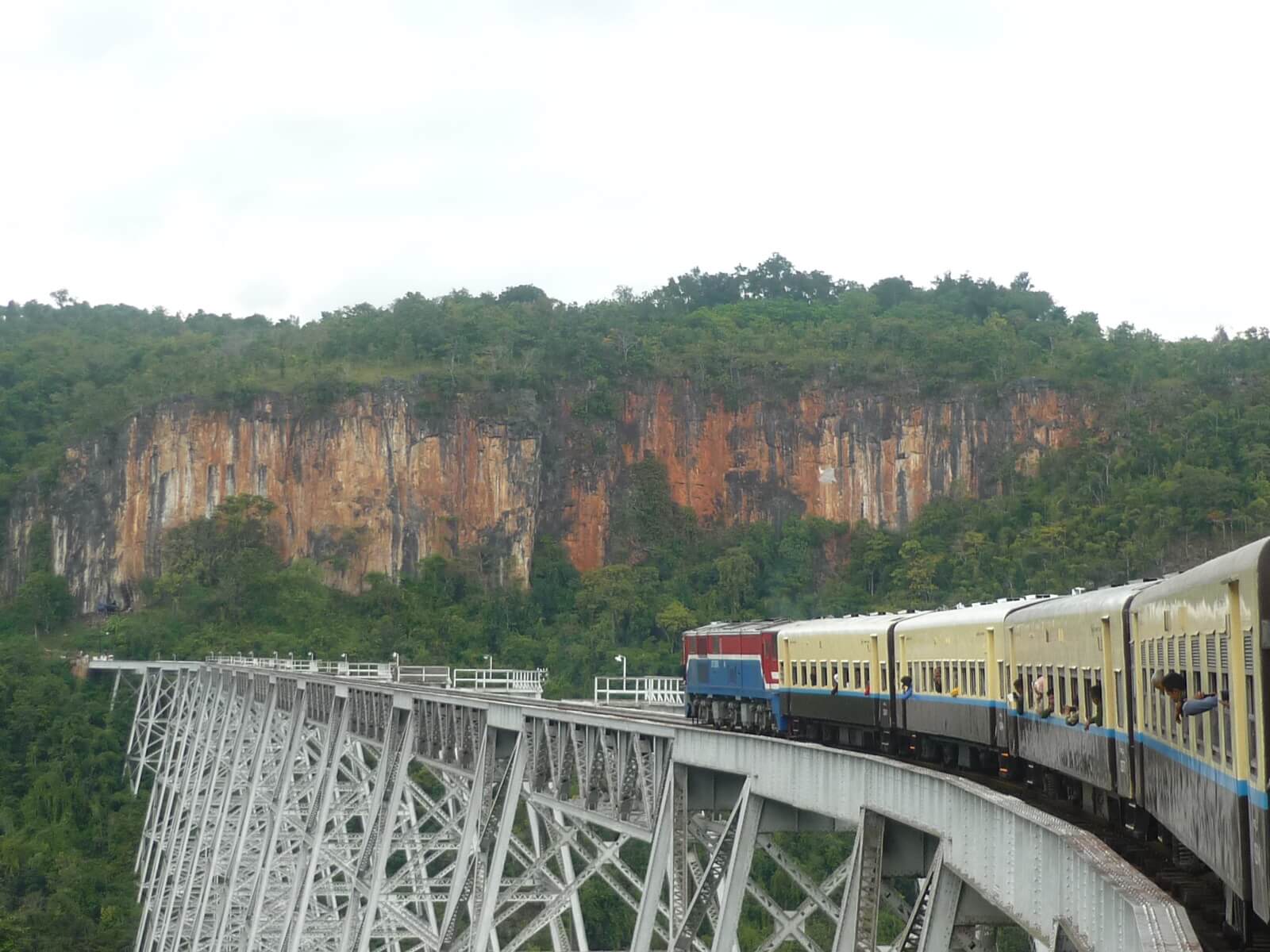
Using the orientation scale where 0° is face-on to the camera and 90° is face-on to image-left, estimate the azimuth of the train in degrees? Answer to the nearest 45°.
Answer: approximately 135°
